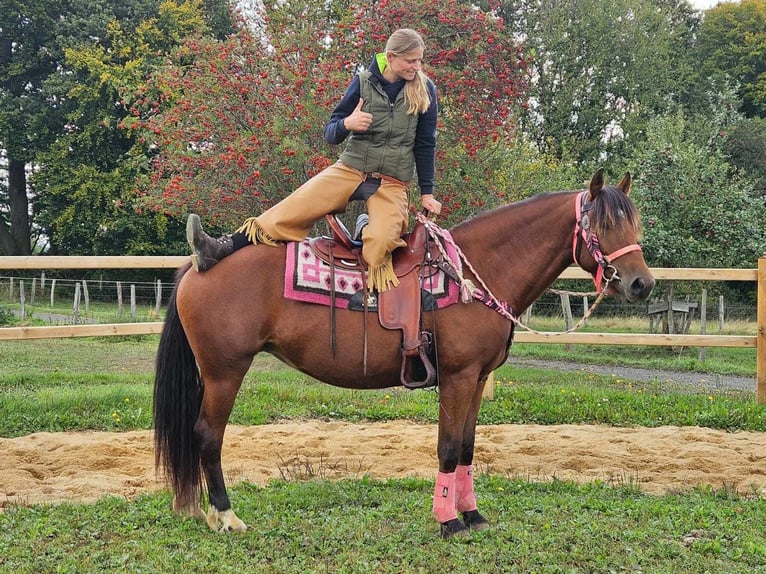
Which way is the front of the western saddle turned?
to the viewer's right

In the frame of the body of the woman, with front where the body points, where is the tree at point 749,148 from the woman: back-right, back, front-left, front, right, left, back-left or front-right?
back-left

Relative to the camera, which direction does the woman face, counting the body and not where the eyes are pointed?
toward the camera

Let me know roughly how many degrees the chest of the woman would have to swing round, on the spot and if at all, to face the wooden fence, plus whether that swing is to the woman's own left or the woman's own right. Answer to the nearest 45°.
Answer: approximately 135° to the woman's own left

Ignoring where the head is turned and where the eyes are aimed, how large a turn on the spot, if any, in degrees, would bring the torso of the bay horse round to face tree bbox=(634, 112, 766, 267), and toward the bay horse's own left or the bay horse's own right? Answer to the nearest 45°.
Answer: approximately 45° to the bay horse's own left

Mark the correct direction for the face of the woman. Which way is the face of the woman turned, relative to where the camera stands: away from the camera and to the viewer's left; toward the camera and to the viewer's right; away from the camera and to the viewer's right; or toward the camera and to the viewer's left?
toward the camera and to the viewer's right

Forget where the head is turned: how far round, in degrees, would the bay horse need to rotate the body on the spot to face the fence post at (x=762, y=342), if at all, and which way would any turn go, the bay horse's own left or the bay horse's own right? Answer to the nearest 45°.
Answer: approximately 45° to the bay horse's own left

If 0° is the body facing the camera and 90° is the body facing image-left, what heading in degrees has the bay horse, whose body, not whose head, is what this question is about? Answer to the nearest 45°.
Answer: approximately 270°

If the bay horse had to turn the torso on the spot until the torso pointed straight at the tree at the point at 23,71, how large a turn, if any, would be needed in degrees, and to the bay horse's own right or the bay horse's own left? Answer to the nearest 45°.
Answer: approximately 135° to the bay horse's own left

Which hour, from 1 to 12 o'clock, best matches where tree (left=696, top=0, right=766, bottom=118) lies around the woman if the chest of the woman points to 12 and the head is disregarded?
The tree is roughly at 7 o'clock from the woman.

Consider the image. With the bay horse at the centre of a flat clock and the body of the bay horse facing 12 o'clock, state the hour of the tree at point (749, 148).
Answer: The tree is roughly at 10 o'clock from the bay horse.
